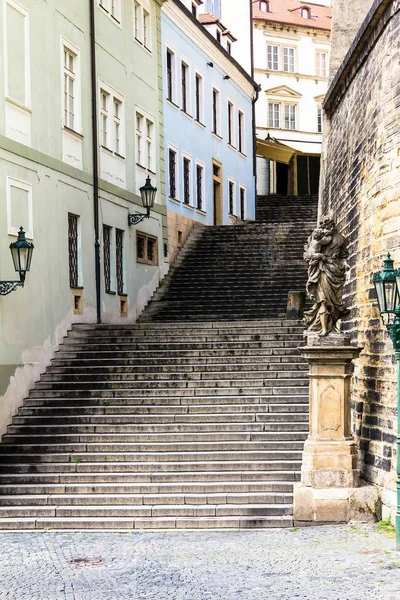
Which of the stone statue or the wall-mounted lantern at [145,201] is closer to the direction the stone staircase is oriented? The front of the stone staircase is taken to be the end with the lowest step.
the stone statue

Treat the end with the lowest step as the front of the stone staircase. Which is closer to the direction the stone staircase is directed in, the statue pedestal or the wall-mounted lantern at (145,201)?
the statue pedestal

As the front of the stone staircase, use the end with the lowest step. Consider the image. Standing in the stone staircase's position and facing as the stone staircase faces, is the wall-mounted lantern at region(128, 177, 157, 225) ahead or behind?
behind

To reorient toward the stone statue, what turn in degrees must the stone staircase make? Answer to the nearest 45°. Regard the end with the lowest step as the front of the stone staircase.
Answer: approximately 45° to its left

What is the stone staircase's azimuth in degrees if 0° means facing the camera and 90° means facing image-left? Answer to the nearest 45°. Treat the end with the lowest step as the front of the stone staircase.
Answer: approximately 0°
